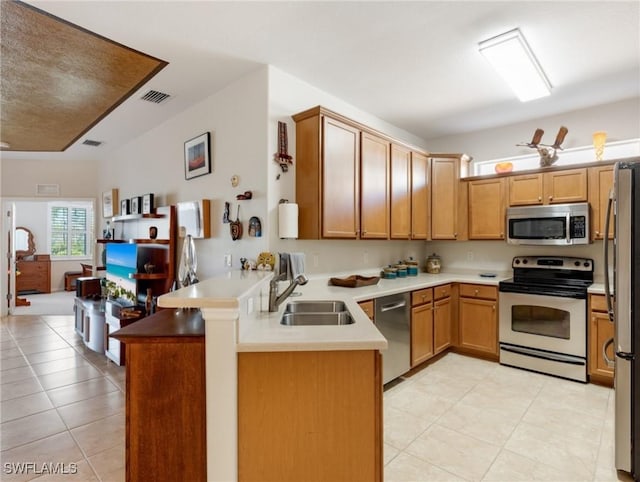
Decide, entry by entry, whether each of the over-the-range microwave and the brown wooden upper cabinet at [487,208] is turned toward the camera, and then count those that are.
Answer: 2

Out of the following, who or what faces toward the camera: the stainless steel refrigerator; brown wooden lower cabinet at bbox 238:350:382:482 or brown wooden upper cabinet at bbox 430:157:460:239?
the brown wooden upper cabinet

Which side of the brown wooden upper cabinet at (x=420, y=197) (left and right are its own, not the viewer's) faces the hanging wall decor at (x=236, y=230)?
right

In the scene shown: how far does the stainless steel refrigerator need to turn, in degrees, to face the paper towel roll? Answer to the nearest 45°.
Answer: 0° — it already faces it

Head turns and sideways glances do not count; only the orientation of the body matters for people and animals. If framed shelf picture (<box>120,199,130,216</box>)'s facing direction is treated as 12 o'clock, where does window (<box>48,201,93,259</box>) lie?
The window is roughly at 4 o'clock from the framed shelf picture.

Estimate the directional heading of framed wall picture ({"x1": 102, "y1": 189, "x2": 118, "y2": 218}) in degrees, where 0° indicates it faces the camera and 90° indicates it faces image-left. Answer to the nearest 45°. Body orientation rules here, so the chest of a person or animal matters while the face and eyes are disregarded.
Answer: approximately 45°

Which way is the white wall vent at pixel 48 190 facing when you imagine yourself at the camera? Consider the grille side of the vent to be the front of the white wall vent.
facing the viewer

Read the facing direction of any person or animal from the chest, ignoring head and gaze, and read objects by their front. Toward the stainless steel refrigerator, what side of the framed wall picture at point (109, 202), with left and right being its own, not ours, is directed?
left

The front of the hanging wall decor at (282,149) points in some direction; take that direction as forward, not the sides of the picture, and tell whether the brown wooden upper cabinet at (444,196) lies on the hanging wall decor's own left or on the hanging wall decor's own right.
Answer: on the hanging wall decor's own left

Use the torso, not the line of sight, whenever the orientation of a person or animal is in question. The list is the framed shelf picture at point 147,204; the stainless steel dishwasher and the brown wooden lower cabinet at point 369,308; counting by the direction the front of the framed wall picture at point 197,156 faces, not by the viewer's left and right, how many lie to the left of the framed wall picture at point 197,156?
2

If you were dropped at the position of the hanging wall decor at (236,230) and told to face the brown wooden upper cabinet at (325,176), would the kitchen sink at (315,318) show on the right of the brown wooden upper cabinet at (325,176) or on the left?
right

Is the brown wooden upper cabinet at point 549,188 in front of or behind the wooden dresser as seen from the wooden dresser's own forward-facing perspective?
in front

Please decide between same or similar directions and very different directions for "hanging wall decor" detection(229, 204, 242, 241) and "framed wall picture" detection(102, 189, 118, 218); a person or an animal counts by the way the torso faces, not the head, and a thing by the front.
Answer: same or similar directions

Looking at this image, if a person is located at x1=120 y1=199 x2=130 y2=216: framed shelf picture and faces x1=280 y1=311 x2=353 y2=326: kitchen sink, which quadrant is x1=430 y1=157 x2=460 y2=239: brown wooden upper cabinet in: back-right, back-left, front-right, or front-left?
front-left

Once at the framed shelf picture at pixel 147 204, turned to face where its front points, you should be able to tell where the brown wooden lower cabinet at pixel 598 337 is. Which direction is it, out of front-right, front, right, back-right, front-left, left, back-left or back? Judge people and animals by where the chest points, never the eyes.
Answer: left

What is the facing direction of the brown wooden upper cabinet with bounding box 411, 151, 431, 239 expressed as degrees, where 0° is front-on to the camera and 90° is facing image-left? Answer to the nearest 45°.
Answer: approximately 315°
